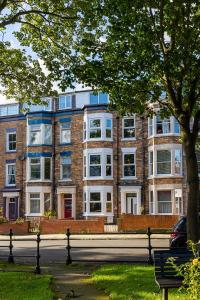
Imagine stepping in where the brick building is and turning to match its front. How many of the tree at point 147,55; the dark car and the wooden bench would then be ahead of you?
3

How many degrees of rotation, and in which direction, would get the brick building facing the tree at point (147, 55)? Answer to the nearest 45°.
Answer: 0° — it already faces it

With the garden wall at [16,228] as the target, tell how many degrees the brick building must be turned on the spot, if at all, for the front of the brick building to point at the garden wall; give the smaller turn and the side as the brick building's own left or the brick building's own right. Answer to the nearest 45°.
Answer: approximately 45° to the brick building's own right

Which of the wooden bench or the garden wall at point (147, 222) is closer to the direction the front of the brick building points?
the wooden bench

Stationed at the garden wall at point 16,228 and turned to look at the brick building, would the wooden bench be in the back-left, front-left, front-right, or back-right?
back-right

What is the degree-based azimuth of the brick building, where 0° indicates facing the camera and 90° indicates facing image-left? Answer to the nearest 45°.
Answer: approximately 0°

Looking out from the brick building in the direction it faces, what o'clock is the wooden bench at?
The wooden bench is roughly at 12 o'clock from the brick building.

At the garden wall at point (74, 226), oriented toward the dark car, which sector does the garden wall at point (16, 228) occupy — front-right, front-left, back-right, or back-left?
back-right

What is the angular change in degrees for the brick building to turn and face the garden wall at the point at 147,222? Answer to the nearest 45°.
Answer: approximately 45° to its left
